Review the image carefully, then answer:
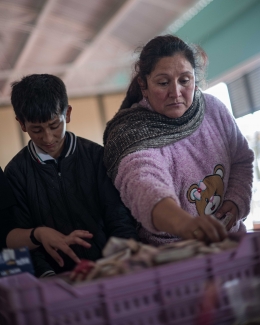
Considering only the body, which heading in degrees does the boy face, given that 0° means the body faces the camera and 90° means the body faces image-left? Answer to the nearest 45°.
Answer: approximately 0°

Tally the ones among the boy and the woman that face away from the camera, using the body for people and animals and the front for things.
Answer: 0

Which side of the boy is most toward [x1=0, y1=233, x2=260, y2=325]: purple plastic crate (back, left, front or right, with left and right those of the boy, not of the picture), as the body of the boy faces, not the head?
front
